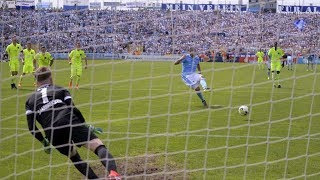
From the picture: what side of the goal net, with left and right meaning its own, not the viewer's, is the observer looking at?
back

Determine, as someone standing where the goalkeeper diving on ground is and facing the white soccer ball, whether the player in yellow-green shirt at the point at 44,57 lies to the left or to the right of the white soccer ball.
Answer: left

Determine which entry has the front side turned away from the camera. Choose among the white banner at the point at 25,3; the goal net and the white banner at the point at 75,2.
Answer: the goal net

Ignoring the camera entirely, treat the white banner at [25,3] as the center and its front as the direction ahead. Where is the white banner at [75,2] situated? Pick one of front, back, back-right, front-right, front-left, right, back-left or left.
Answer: left

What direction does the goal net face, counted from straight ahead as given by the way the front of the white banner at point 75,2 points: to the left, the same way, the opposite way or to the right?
the opposite way

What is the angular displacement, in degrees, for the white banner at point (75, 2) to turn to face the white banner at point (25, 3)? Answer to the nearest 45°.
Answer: approximately 90° to its right

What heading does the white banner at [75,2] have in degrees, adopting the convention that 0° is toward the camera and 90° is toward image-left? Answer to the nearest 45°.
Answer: approximately 0°

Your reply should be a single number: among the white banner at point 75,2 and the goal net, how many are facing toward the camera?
1

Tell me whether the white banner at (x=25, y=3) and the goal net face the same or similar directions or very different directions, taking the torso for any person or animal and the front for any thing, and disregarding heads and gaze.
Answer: very different directions
